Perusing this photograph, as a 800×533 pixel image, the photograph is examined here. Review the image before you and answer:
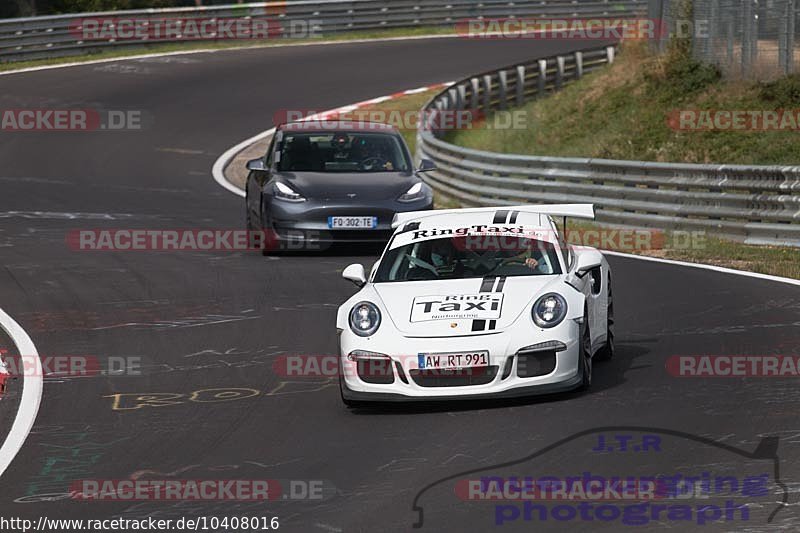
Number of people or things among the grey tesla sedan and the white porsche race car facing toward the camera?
2

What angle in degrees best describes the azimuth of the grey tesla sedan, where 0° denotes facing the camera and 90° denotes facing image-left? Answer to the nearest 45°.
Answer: approximately 0°

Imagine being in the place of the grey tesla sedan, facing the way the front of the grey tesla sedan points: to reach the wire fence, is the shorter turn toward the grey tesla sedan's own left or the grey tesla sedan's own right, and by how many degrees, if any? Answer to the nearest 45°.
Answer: approximately 135° to the grey tesla sedan's own left

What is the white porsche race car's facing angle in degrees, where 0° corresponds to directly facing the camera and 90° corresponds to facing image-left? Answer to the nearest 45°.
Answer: approximately 0°

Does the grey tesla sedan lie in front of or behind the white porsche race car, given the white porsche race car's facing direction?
behind

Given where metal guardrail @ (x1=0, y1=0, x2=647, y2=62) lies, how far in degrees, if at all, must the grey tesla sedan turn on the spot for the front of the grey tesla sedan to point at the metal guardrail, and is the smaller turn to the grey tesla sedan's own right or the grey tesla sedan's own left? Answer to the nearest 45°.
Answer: approximately 180°

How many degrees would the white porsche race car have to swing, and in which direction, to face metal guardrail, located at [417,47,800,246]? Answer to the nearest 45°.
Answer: approximately 180°

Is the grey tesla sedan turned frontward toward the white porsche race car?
yes
